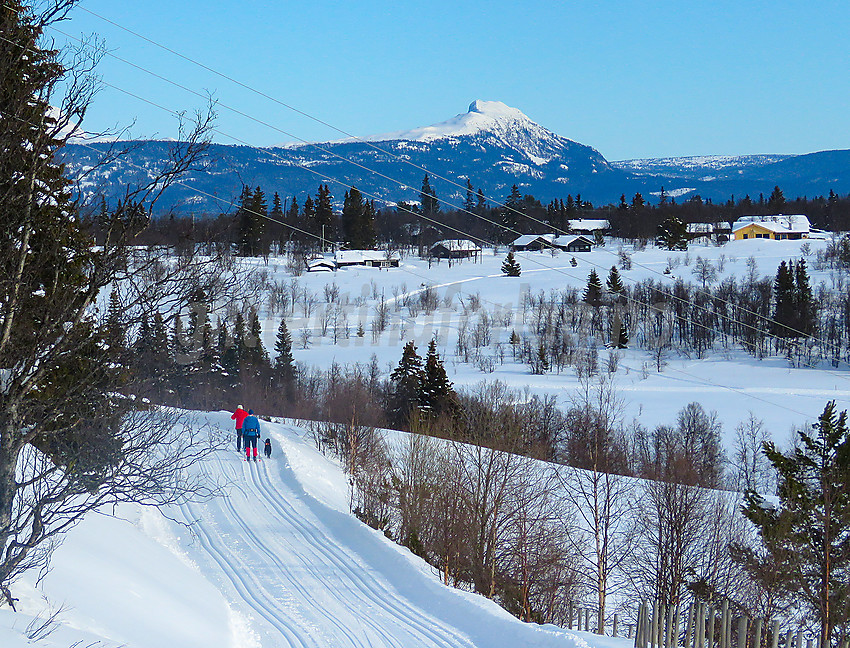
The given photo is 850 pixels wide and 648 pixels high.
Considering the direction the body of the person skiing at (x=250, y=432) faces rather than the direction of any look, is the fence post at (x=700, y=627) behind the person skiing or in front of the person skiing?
behind

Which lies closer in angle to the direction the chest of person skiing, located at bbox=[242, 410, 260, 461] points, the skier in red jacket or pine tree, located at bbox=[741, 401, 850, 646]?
the skier in red jacket

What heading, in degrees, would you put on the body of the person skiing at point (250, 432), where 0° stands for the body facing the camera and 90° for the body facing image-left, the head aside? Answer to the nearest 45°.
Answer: approximately 180°

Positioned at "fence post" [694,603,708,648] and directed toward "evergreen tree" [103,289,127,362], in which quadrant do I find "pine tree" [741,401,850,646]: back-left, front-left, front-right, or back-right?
front-right

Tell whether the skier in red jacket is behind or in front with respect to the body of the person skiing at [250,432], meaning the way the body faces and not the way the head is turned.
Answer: in front
